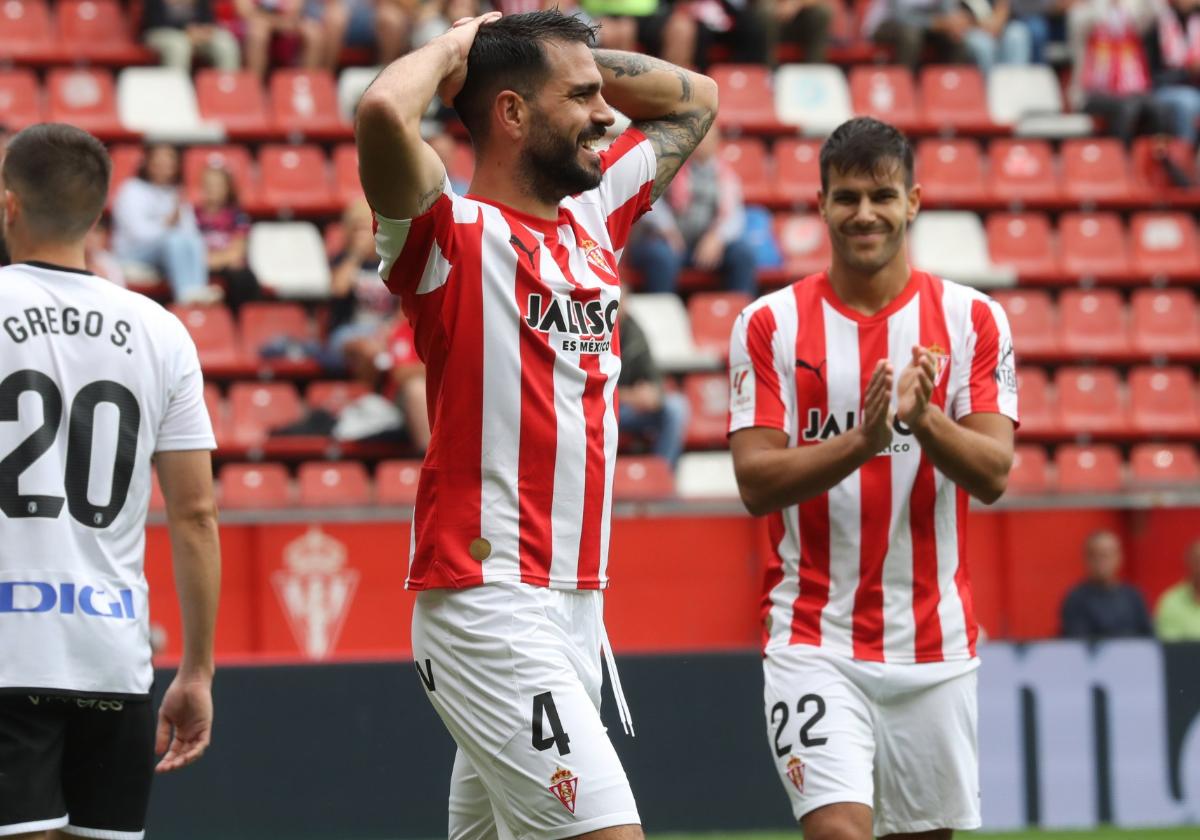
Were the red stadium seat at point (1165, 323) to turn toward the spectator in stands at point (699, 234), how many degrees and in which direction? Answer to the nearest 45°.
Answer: approximately 45° to its right

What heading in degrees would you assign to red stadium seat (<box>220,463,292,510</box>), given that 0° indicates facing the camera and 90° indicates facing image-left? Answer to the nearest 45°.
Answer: approximately 0°

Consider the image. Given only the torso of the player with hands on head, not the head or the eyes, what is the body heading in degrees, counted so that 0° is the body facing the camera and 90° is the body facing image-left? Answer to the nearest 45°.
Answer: approximately 315°

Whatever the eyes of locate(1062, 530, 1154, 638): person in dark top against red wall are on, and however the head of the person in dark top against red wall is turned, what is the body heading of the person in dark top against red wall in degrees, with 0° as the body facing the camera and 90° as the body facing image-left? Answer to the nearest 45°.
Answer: approximately 0°

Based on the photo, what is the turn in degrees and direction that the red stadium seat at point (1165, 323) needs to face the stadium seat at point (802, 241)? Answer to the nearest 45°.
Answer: approximately 90° to its right
